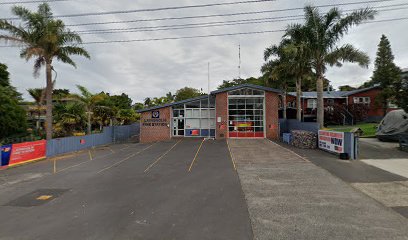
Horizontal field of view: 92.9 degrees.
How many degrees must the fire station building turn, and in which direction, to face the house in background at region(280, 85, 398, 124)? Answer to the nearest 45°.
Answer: approximately 135° to its left

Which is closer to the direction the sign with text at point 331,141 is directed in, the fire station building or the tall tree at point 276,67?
the fire station building

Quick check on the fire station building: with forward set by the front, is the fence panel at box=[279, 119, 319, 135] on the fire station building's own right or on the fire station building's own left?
on the fire station building's own left

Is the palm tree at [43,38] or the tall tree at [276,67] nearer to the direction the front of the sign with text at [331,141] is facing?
the palm tree

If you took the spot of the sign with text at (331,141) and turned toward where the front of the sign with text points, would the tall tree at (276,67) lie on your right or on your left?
on your right

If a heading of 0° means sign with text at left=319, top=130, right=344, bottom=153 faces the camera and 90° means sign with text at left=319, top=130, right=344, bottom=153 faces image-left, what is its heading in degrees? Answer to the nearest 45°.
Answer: approximately 45°

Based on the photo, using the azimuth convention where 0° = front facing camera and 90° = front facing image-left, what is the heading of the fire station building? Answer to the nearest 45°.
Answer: approximately 0°
